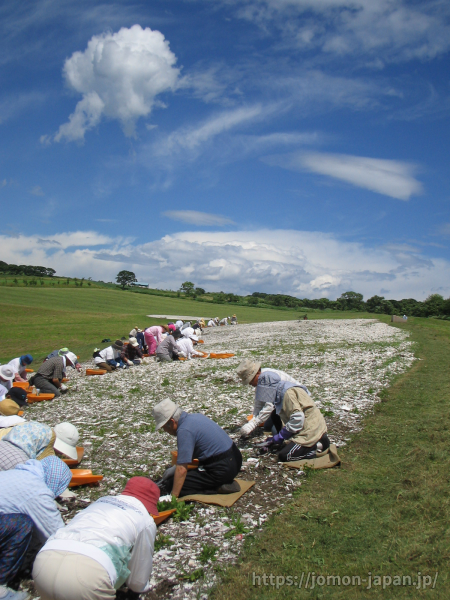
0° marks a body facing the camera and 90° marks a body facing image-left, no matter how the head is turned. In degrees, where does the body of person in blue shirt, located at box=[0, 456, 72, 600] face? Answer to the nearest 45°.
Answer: approximately 270°

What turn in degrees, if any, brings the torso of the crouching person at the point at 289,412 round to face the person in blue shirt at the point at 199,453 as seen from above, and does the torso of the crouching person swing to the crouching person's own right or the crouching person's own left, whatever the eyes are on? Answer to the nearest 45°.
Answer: approximately 45° to the crouching person's own left

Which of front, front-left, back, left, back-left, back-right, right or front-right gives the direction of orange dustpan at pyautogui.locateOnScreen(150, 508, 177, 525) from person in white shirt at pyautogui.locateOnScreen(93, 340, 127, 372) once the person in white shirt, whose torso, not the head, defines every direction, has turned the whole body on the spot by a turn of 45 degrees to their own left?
back-right

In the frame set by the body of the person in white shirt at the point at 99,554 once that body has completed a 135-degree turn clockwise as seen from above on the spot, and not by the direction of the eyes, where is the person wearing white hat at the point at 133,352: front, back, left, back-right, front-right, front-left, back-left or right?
back

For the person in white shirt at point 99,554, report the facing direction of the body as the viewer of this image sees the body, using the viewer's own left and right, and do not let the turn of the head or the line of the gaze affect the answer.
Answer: facing away from the viewer and to the right of the viewer

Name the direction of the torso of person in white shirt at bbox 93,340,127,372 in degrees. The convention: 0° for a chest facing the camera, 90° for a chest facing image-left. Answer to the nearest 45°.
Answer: approximately 270°

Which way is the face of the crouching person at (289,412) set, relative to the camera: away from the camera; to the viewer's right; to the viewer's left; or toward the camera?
to the viewer's left

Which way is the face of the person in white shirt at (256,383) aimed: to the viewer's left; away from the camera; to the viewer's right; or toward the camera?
to the viewer's left

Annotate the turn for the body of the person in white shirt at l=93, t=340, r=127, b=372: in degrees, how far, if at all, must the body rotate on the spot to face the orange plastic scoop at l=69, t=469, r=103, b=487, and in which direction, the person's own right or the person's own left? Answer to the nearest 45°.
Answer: approximately 90° to the person's own right

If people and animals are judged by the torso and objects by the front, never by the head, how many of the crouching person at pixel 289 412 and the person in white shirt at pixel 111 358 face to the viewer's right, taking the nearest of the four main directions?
1

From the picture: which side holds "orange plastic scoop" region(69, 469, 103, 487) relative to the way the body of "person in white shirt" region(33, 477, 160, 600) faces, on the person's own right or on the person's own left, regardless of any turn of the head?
on the person's own left

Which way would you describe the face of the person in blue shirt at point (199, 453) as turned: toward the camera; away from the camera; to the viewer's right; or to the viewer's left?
to the viewer's left

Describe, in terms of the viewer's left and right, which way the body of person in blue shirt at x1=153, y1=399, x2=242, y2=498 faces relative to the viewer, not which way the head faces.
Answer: facing to the left of the viewer

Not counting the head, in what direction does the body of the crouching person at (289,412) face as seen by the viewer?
to the viewer's left

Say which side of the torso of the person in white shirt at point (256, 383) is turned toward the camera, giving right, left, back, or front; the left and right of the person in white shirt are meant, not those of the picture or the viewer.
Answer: left

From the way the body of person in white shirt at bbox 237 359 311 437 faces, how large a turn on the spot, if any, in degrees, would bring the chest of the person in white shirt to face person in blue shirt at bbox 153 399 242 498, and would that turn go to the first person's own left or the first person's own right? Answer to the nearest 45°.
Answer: approximately 90° to the first person's own left

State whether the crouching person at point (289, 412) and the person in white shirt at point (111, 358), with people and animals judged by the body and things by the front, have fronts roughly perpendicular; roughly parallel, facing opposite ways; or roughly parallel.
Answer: roughly parallel, facing opposite ways

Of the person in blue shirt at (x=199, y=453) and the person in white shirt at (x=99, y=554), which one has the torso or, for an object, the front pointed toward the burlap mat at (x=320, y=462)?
the person in white shirt
